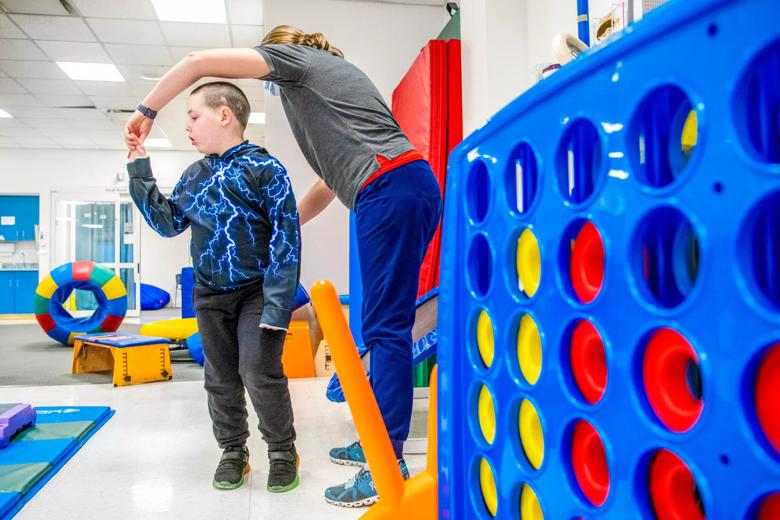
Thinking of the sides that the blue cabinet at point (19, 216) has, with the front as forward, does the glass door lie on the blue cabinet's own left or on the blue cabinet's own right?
on the blue cabinet's own left

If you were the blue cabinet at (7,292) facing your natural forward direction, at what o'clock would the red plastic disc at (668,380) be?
The red plastic disc is roughly at 12 o'clock from the blue cabinet.

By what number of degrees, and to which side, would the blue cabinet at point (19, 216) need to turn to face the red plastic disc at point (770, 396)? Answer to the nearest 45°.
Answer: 0° — it already faces it

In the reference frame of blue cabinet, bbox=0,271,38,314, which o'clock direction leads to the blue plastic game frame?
The blue plastic game frame is roughly at 12 o'clock from the blue cabinet.

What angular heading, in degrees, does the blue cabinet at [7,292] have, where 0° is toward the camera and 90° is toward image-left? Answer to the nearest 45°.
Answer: approximately 0°

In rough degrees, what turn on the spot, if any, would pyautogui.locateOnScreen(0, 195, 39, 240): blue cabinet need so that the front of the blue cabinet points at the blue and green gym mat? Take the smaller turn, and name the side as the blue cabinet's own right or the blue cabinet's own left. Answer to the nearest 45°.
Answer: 0° — it already faces it

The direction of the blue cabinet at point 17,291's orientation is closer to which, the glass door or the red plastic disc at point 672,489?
the red plastic disc

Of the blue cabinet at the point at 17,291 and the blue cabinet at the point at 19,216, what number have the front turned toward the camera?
2

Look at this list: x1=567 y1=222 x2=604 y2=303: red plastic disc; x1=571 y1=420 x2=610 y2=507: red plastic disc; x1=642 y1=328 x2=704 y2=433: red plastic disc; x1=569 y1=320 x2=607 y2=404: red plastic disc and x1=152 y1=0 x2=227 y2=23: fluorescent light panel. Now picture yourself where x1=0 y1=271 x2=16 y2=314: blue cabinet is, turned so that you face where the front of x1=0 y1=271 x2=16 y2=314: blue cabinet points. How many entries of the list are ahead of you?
5

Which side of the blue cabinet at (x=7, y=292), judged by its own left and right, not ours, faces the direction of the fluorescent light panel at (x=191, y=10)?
front

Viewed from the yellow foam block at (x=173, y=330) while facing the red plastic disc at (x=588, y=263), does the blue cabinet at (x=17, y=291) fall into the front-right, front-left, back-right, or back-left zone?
back-right
